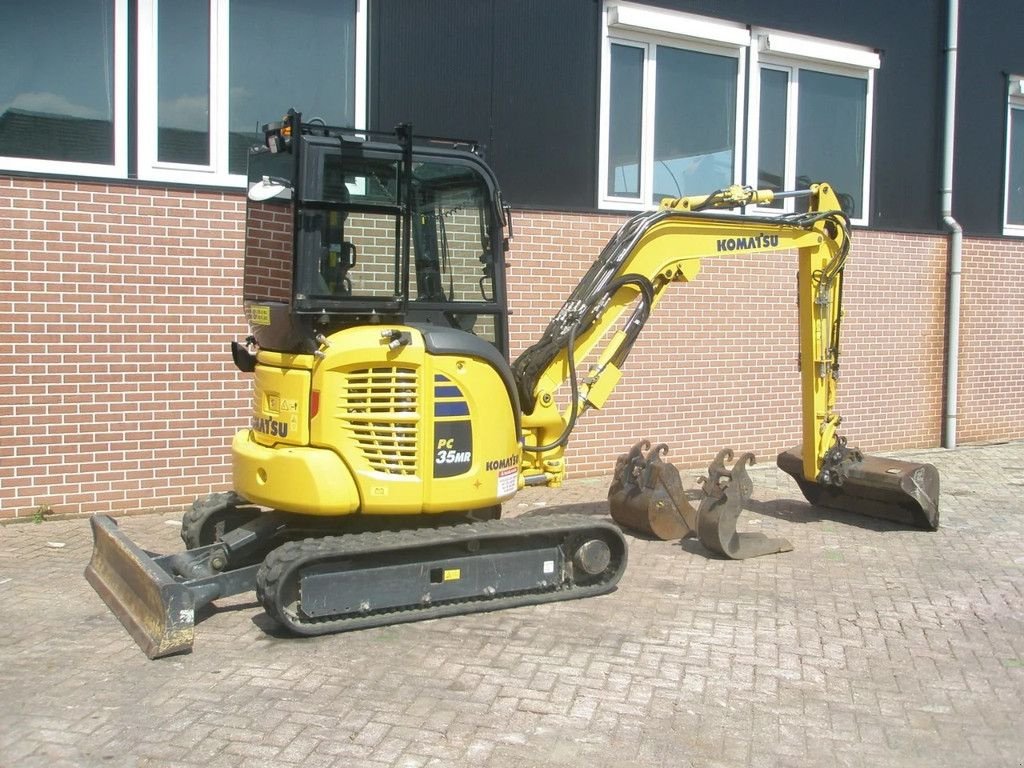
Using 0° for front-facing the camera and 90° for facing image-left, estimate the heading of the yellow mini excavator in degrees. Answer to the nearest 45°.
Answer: approximately 225°

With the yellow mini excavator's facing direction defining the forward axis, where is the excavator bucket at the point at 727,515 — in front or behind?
in front
